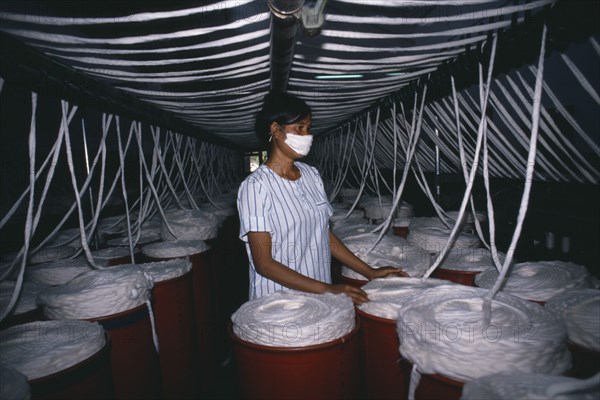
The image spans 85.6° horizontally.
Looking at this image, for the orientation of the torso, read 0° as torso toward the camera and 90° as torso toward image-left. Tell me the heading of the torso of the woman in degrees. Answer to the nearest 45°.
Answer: approximately 315°

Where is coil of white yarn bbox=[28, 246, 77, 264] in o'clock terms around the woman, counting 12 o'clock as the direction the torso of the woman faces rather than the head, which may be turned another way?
The coil of white yarn is roughly at 5 o'clock from the woman.

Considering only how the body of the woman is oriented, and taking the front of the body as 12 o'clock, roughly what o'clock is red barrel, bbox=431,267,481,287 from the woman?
The red barrel is roughly at 10 o'clock from the woman.

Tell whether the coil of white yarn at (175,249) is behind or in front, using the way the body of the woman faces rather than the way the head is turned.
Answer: behind

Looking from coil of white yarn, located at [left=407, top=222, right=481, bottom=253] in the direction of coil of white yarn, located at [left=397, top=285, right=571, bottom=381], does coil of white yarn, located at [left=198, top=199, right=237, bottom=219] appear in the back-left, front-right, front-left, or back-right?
back-right

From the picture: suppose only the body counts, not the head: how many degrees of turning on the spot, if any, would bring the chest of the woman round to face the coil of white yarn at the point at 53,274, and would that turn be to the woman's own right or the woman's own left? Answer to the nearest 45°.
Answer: approximately 135° to the woman's own right

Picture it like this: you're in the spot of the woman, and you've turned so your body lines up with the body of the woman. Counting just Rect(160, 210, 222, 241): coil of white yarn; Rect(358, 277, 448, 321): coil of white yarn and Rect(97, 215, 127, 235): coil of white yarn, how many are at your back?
2

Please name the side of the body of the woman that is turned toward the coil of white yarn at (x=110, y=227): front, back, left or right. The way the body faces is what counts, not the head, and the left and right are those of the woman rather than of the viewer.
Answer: back

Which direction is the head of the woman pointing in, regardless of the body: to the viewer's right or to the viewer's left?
to the viewer's right

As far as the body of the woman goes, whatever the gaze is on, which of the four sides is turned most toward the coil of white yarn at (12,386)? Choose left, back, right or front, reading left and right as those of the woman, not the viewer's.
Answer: right

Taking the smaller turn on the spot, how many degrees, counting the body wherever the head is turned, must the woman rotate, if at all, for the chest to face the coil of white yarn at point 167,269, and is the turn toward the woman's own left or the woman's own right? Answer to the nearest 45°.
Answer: approximately 180°

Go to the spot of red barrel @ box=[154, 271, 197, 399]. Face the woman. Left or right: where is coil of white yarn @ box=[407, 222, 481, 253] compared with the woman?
left
